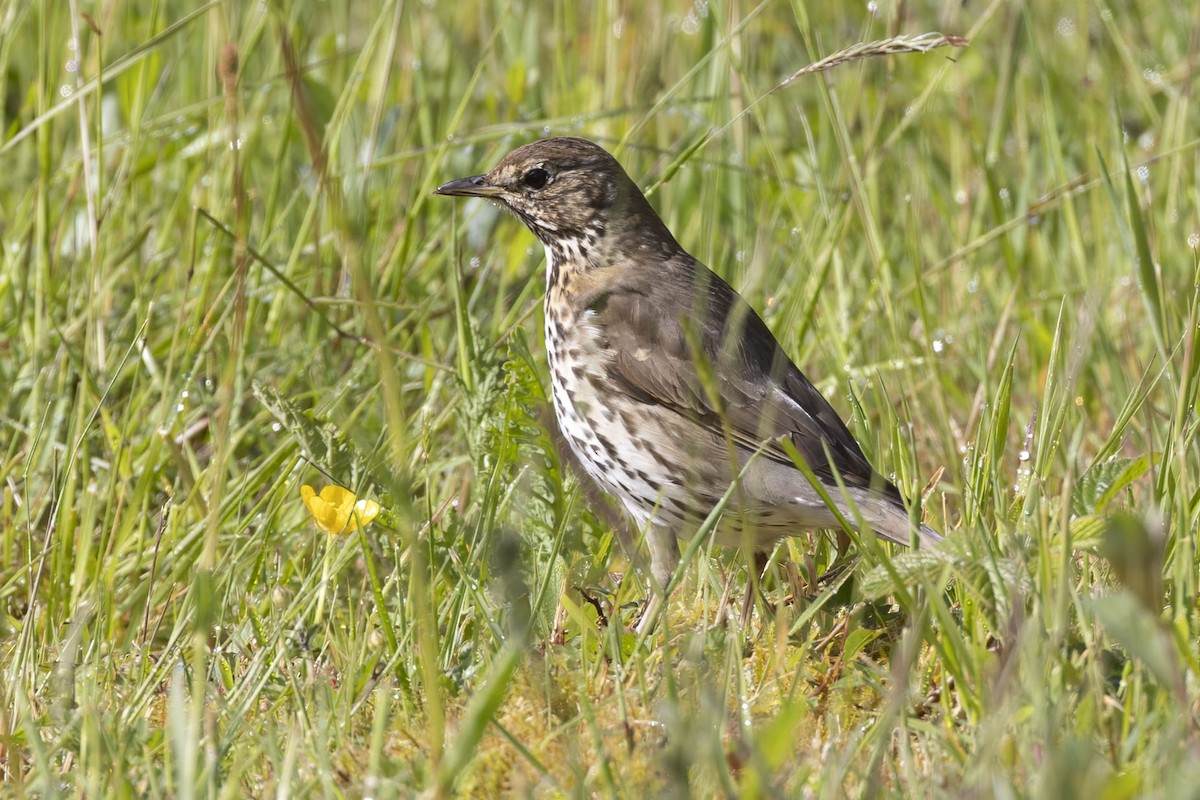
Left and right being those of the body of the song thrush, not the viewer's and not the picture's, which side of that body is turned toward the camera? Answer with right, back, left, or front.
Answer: left
